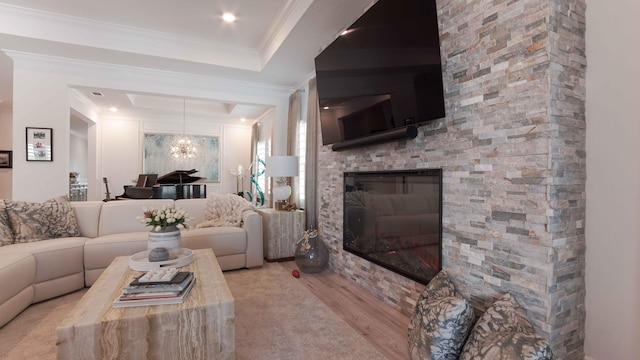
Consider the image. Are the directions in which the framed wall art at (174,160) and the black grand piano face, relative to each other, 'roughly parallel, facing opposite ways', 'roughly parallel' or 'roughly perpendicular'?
roughly perpendicular

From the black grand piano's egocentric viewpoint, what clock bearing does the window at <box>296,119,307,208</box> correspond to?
The window is roughly at 8 o'clock from the black grand piano.

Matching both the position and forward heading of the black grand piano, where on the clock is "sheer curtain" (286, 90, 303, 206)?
The sheer curtain is roughly at 8 o'clock from the black grand piano.

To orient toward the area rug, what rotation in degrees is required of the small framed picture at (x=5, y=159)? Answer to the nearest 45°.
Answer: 0° — it already faces it

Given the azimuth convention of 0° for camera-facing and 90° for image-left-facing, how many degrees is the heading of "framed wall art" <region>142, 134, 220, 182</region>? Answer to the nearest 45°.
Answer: approximately 0°

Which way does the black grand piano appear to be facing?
to the viewer's left

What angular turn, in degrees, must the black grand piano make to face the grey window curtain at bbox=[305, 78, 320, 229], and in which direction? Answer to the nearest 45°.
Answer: approximately 135° to its left
